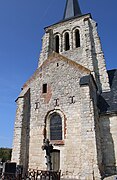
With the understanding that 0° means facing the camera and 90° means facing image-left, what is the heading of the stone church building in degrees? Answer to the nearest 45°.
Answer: approximately 45°
